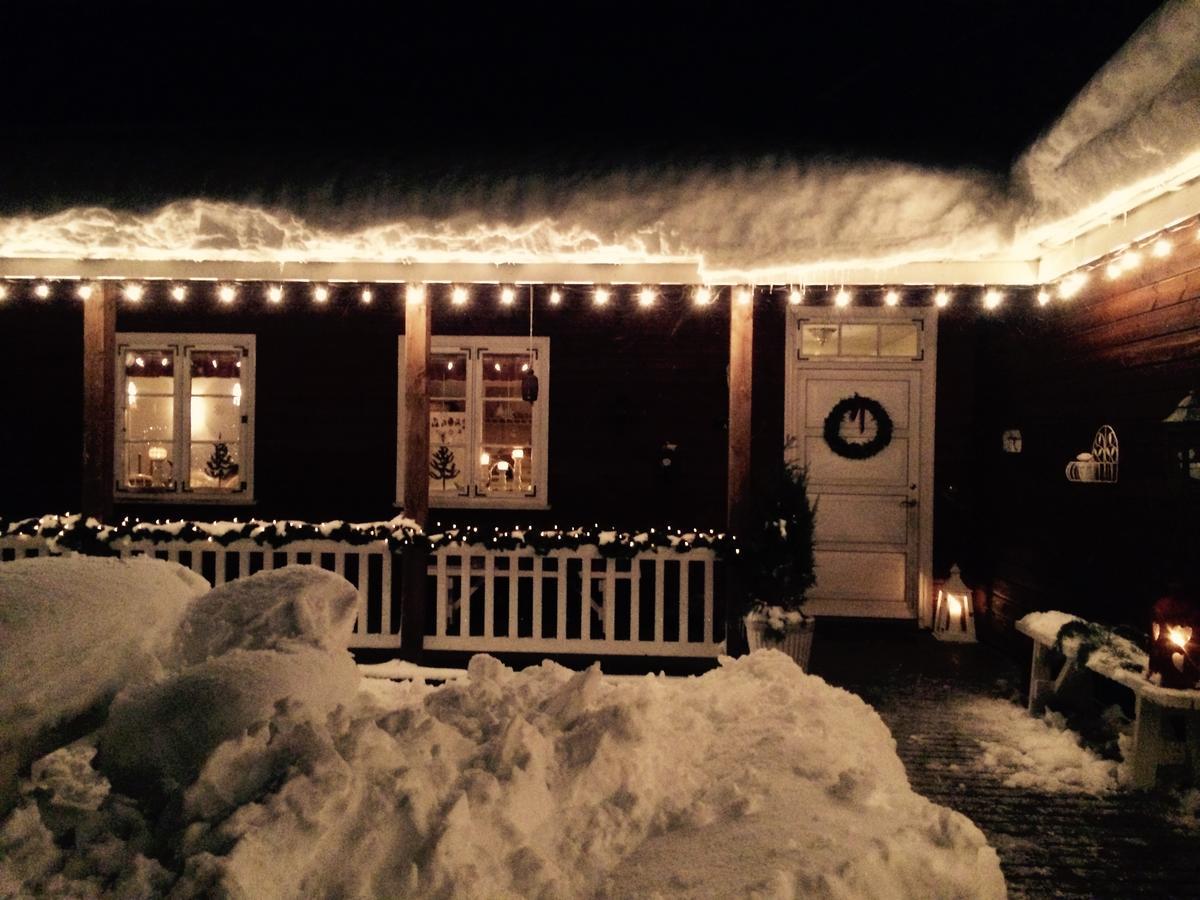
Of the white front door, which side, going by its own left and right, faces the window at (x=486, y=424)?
right

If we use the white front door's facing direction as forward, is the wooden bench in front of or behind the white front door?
in front

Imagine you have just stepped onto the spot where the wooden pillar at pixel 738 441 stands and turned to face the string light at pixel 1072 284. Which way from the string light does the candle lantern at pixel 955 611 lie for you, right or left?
left

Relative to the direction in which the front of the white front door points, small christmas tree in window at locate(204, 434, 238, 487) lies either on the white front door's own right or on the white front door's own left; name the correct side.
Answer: on the white front door's own right

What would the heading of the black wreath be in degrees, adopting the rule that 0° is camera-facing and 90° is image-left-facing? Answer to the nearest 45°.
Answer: approximately 0°

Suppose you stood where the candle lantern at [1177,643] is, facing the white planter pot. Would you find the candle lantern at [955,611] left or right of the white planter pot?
right

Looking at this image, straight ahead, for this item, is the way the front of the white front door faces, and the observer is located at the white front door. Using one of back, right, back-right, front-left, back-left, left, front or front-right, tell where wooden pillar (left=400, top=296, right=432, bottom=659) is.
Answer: front-right

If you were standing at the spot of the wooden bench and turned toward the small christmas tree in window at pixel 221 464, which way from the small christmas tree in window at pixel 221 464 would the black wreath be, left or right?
right
